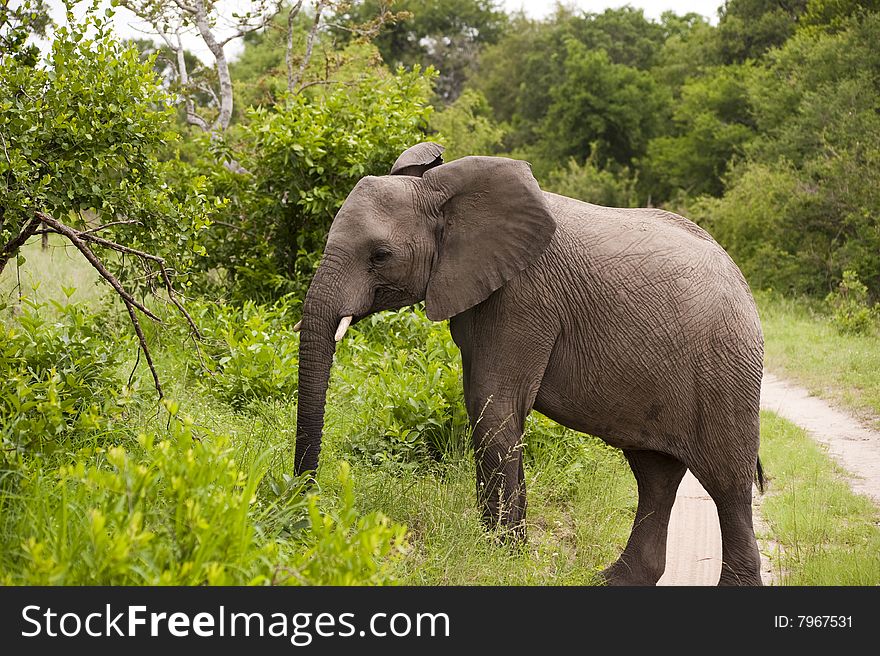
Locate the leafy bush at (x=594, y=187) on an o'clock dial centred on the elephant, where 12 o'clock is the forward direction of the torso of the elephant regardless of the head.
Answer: The leafy bush is roughly at 3 o'clock from the elephant.

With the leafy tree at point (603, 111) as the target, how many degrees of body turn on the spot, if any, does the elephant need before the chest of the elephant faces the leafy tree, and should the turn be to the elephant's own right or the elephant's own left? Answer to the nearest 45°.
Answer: approximately 90° to the elephant's own right

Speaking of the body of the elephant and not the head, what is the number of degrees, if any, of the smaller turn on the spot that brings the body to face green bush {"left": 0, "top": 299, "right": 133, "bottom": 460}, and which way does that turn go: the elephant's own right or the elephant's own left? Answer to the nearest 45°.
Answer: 0° — it already faces it

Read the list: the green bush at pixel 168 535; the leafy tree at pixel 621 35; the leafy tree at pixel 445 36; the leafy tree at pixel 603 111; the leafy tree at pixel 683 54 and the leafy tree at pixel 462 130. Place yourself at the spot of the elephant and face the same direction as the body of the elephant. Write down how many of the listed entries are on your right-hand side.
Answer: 5

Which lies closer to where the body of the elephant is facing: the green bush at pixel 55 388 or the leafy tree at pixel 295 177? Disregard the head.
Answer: the green bush

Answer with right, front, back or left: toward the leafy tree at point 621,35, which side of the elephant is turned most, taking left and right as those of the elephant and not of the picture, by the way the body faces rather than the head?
right

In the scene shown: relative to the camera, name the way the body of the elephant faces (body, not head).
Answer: to the viewer's left

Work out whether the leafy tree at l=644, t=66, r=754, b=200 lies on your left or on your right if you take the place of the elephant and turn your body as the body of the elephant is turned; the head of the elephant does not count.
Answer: on your right

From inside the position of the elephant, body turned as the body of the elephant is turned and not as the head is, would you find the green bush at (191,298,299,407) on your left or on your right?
on your right

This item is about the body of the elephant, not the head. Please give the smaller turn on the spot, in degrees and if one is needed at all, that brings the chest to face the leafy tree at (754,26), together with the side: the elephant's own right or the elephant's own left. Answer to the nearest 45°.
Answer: approximately 90° to the elephant's own right

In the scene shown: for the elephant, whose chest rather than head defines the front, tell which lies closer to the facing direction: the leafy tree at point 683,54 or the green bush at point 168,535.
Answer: the green bush

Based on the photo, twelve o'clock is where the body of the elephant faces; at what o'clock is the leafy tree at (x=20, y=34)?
The leafy tree is roughly at 12 o'clock from the elephant.
